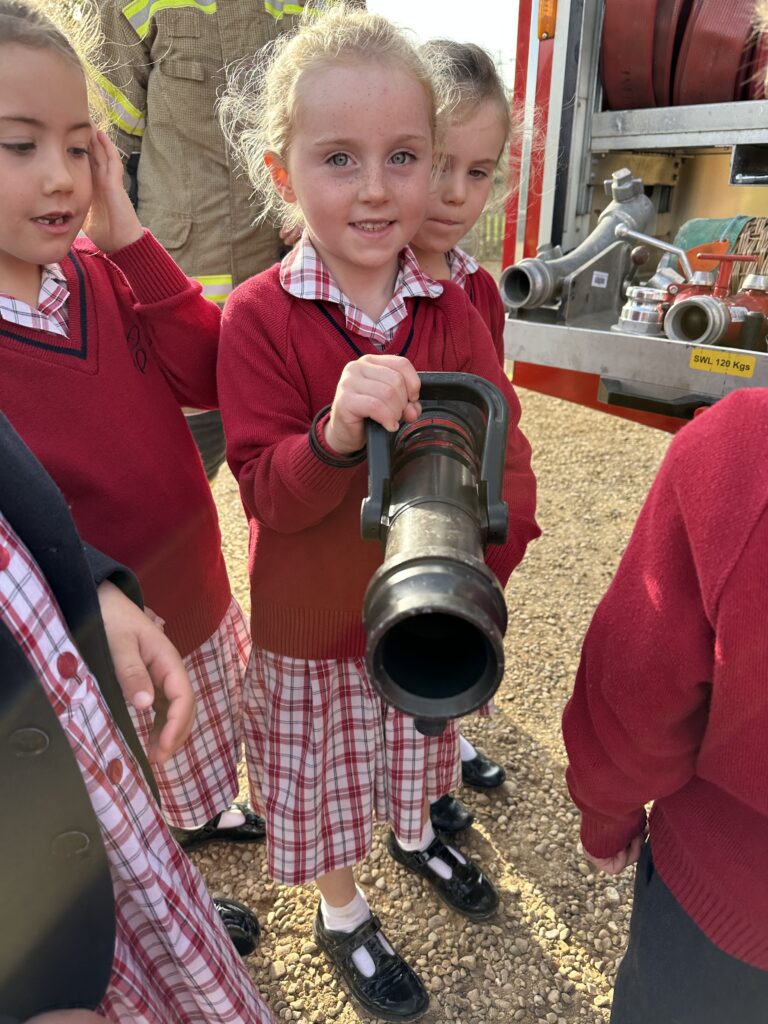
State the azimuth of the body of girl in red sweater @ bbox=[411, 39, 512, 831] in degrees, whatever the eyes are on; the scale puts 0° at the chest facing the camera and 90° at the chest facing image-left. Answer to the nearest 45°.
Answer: approximately 0°

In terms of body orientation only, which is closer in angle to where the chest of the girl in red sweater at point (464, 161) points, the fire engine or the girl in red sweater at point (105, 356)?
the girl in red sweater

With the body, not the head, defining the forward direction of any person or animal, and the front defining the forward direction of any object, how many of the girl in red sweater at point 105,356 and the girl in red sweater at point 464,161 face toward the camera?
2

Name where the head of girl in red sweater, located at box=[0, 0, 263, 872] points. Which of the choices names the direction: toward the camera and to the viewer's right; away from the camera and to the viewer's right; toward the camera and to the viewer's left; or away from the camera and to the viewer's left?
toward the camera and to the viewer's right

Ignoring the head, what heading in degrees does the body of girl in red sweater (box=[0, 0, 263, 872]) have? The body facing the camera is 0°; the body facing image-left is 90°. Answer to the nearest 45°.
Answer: approximately 0°

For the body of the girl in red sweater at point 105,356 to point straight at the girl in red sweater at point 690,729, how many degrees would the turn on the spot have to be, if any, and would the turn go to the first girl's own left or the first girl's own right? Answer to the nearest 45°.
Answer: approximately 45° to the first girl's own left
